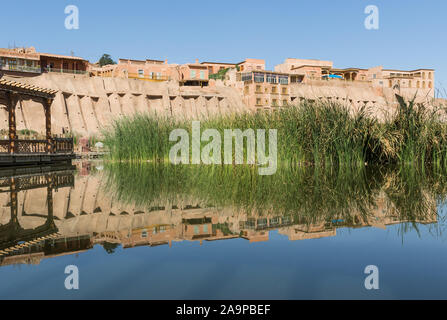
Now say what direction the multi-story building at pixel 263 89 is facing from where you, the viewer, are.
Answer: facing the viewer

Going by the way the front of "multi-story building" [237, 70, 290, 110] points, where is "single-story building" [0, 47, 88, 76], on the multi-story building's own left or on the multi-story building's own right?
on the multi-story building's own right

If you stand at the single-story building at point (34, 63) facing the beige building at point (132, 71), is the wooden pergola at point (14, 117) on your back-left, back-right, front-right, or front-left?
back-right

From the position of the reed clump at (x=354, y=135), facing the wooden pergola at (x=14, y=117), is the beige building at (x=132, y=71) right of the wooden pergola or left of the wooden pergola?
right

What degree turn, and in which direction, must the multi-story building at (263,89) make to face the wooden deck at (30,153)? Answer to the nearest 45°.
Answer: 0° — it already faces it

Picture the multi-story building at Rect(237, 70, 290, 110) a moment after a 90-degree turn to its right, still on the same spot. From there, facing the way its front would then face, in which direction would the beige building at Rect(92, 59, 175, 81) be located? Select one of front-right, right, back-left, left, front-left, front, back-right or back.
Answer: front

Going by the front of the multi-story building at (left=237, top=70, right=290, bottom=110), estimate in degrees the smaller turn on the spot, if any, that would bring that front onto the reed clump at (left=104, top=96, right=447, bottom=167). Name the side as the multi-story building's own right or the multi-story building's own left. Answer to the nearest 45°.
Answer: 0° — it already faces it
